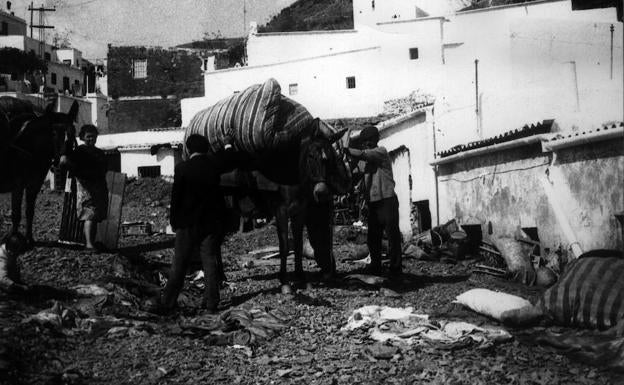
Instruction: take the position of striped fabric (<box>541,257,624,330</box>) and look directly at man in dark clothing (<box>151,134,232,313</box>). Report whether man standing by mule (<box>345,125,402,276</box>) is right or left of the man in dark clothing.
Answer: right

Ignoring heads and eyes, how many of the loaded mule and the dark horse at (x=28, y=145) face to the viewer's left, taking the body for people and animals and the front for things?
0

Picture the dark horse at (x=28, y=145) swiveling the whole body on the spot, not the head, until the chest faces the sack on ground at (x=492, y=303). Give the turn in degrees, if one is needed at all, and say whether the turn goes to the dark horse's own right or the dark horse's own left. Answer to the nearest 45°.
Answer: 0° — it already faces it

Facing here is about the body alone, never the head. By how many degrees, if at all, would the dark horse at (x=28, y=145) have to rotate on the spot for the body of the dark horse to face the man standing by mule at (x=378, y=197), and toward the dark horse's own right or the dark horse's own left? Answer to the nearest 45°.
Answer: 0° — it already faces them

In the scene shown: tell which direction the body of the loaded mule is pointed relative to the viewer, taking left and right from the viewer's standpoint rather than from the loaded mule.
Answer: facing the viewer and to the right of the viewer

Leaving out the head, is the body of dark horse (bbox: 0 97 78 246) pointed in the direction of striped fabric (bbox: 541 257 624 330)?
yes

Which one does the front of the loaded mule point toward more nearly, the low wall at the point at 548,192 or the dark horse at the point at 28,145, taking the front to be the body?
the low wall

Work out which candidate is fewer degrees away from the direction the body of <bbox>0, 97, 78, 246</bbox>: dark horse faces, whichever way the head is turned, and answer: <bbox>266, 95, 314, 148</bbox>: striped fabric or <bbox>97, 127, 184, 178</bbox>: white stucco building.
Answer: the striped fabric

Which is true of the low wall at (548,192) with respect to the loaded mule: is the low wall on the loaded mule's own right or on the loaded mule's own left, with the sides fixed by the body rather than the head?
on the loaded mule's own left

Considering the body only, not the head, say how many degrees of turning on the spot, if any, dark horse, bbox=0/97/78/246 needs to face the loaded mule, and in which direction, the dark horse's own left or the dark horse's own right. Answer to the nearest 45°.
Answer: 0° — it already faces it

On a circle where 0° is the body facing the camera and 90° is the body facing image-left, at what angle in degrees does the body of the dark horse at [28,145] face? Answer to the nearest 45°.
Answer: approximately 315°

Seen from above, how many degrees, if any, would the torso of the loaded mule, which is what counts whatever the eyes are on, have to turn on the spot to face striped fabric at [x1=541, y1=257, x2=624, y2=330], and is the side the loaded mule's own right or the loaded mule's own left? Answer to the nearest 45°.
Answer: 0° — it already faces it

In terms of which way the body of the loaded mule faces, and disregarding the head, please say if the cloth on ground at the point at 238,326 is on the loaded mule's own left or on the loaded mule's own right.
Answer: on the loaded mule's own right
